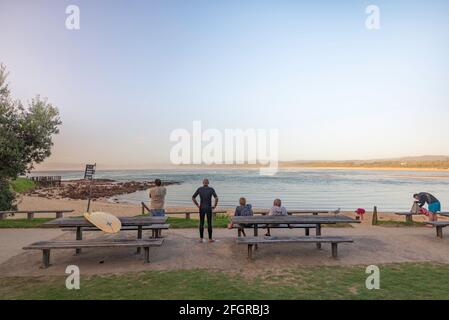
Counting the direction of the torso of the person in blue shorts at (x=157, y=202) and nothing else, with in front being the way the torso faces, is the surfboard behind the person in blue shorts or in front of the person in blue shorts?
behind

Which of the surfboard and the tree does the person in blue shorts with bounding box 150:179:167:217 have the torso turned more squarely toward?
the tree

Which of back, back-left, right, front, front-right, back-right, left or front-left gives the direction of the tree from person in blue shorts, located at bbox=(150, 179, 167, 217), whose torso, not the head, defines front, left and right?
front-left

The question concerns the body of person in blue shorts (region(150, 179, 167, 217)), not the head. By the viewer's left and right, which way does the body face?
facing away from the viewer

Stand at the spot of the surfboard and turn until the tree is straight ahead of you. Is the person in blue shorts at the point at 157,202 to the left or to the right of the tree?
right
